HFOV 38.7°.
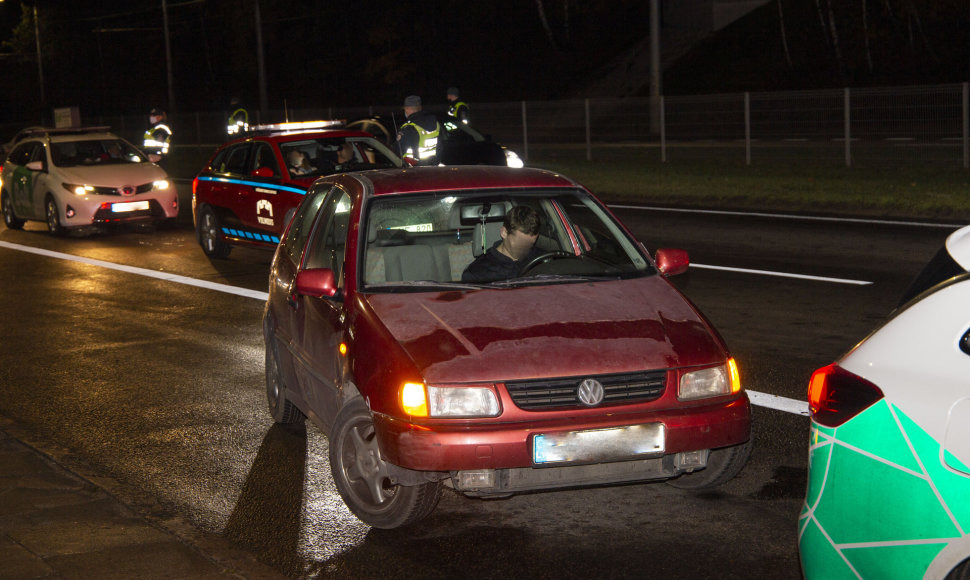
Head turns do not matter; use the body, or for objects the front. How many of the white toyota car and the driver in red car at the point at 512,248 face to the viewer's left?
0

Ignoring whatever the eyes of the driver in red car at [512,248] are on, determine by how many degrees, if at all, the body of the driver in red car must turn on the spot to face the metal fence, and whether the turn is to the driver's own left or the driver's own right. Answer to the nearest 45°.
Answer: approximately 135° to the driver's own left

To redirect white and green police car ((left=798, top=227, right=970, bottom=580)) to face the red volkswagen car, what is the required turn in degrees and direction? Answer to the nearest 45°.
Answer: approximately 135° to its left

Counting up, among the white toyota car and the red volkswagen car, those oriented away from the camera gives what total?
0

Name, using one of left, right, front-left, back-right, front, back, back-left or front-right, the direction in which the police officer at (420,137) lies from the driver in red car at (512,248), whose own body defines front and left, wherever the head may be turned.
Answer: back-left

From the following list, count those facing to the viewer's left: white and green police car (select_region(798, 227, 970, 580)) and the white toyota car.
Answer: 0

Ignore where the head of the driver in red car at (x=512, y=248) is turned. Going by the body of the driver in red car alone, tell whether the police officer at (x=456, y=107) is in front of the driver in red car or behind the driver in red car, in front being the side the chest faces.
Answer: behind

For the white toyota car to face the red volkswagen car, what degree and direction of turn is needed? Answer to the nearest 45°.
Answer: approximately 45° to its right

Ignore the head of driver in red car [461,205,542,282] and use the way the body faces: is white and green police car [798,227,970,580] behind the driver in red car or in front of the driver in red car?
in front
